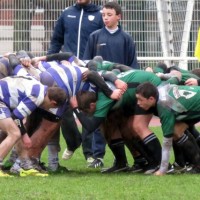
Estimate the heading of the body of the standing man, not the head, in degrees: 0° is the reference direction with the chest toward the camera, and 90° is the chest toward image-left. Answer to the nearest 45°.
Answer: approximately 0°
